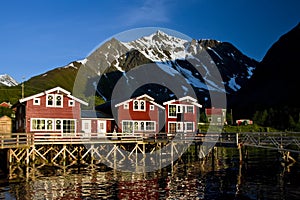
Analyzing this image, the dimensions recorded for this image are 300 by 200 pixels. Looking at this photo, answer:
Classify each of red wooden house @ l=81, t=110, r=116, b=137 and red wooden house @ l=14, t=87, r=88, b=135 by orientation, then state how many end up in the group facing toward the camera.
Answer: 2

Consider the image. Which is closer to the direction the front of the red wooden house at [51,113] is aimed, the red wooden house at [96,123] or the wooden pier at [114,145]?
the wooden pier

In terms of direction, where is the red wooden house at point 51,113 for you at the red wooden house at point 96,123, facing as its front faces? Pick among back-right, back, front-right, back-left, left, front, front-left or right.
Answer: front-right

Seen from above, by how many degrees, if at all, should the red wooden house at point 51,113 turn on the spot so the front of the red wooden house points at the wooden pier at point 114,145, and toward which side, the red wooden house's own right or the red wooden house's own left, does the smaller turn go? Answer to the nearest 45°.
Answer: approximately 90° to the red wooden house's own left

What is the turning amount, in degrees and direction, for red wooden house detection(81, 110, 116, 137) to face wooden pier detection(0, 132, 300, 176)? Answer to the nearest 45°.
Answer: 0° — it already faces it

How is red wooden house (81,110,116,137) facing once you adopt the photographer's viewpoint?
facing the viewer

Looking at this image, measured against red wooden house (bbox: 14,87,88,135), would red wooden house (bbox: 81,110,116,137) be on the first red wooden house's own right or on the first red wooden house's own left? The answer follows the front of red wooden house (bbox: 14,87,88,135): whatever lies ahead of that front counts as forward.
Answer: on the first red wooden house's own left
